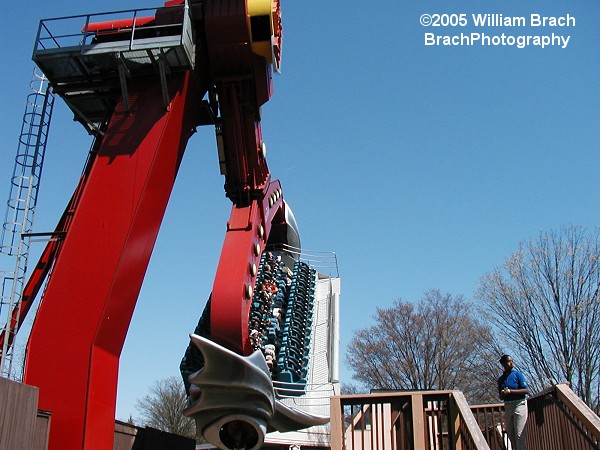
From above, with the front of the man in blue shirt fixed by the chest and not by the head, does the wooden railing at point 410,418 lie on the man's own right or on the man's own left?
on the man's own right

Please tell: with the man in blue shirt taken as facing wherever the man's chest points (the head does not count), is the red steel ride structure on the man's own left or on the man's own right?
on the man's own right

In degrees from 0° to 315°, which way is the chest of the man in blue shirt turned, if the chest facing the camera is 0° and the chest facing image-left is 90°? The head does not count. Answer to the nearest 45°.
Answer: approximately 45°

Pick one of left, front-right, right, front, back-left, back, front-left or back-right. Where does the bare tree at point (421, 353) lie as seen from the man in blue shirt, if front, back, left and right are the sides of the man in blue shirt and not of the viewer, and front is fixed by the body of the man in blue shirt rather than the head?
back-right
